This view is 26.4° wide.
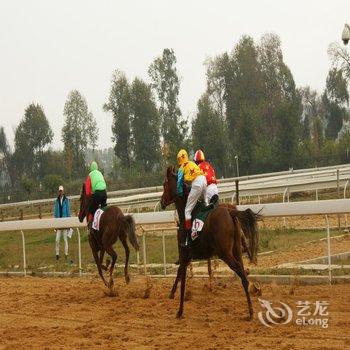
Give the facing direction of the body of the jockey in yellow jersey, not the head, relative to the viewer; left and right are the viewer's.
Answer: facing away from the viewer and to the left of the viewer

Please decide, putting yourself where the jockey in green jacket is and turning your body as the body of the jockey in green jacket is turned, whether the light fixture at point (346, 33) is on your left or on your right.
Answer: on your right

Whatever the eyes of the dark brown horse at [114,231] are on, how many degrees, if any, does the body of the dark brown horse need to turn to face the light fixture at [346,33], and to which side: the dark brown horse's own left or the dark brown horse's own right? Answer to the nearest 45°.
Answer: approximately 90° to the dark brown horse's own right

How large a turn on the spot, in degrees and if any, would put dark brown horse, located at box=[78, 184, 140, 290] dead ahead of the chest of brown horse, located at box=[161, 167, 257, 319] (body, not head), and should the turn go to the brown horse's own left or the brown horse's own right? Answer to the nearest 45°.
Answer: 0° — it already faces it

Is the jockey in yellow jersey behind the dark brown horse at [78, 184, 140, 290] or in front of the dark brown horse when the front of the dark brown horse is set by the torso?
behind

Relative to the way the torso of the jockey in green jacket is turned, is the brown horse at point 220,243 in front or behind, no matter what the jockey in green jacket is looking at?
behind

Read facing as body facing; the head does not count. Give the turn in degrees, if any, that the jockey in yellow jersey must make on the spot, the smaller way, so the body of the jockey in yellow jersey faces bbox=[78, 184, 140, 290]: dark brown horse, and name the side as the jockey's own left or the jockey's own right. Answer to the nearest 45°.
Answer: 0° — they already face it

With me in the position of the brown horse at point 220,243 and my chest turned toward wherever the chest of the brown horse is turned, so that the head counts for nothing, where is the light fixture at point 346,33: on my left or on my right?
on my right

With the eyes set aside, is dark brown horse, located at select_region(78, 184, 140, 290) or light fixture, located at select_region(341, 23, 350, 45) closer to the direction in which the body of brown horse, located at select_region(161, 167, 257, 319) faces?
the dark brown horse

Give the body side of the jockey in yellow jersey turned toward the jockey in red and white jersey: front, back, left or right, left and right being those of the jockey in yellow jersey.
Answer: right

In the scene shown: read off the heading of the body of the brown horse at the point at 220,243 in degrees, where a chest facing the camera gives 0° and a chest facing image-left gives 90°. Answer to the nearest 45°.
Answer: approximately 135°

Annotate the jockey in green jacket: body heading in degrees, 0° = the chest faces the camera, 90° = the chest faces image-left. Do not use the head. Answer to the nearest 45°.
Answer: approximately 135°
